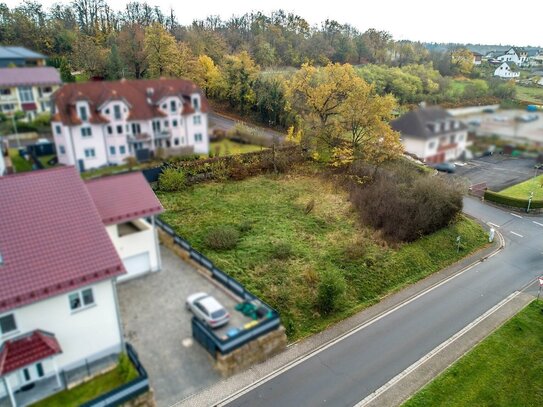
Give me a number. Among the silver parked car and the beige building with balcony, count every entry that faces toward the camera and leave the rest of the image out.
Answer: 1

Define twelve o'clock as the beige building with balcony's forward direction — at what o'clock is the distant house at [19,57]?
The distant house is roughly at 6 o'clock from the beige building with balcony.

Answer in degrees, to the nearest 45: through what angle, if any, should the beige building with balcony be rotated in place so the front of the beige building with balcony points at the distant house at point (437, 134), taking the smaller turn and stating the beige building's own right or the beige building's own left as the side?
approximately 45° to the beige building's own left

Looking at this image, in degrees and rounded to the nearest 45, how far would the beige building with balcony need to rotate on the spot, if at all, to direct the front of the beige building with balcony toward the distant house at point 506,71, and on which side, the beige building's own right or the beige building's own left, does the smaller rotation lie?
approximately 90° to the beige building's own left

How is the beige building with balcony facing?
toward the camera

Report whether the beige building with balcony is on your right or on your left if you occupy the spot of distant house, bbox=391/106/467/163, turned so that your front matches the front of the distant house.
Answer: on your right

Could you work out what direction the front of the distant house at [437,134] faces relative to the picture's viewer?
facing the viewer and to the right of the viewer

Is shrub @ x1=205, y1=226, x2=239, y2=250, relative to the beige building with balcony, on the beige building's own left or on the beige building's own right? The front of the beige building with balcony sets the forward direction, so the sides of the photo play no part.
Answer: on the beige building's own left

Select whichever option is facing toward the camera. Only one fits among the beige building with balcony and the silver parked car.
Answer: the beige building with balcony
